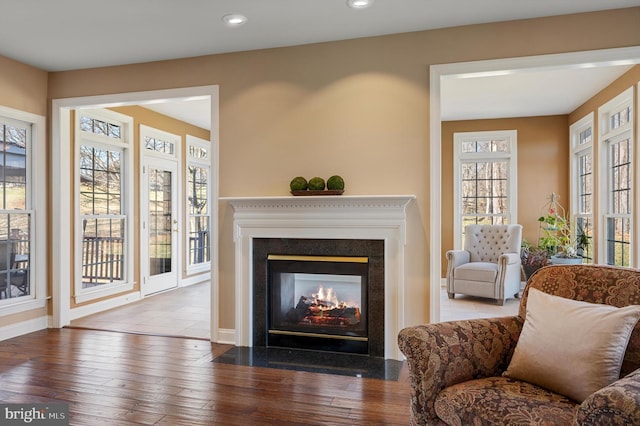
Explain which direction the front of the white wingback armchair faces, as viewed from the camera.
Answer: facing the viewer and to the left of the viewer

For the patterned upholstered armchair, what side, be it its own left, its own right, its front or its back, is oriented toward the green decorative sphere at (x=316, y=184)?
right

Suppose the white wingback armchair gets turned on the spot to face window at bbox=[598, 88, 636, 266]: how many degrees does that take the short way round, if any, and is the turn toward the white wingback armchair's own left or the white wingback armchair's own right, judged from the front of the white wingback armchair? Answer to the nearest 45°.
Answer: approximately 135° to the white wingback armchair's own left

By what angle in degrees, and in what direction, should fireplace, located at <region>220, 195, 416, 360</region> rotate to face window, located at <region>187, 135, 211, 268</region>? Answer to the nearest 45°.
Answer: approximately 135° to its right

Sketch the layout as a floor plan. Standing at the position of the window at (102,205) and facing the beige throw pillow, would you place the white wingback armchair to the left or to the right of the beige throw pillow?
left

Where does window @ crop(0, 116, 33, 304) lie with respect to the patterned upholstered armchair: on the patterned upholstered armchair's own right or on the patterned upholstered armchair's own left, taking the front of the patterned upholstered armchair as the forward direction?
on the patterned upholstered armchair's own right

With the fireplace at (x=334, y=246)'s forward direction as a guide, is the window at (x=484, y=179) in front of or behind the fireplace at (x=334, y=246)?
behind

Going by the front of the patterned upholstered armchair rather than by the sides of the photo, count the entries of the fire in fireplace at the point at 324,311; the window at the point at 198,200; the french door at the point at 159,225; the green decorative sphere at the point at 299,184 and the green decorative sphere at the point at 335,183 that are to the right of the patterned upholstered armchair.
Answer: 5

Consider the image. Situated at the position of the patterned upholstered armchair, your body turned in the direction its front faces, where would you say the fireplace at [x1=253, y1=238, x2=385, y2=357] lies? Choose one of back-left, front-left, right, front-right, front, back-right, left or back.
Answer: right

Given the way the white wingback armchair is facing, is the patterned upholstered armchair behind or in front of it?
in front

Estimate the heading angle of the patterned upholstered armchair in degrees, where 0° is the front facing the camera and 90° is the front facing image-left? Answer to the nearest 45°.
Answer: approximately 45°

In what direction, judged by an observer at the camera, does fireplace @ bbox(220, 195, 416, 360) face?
facing the viewer
